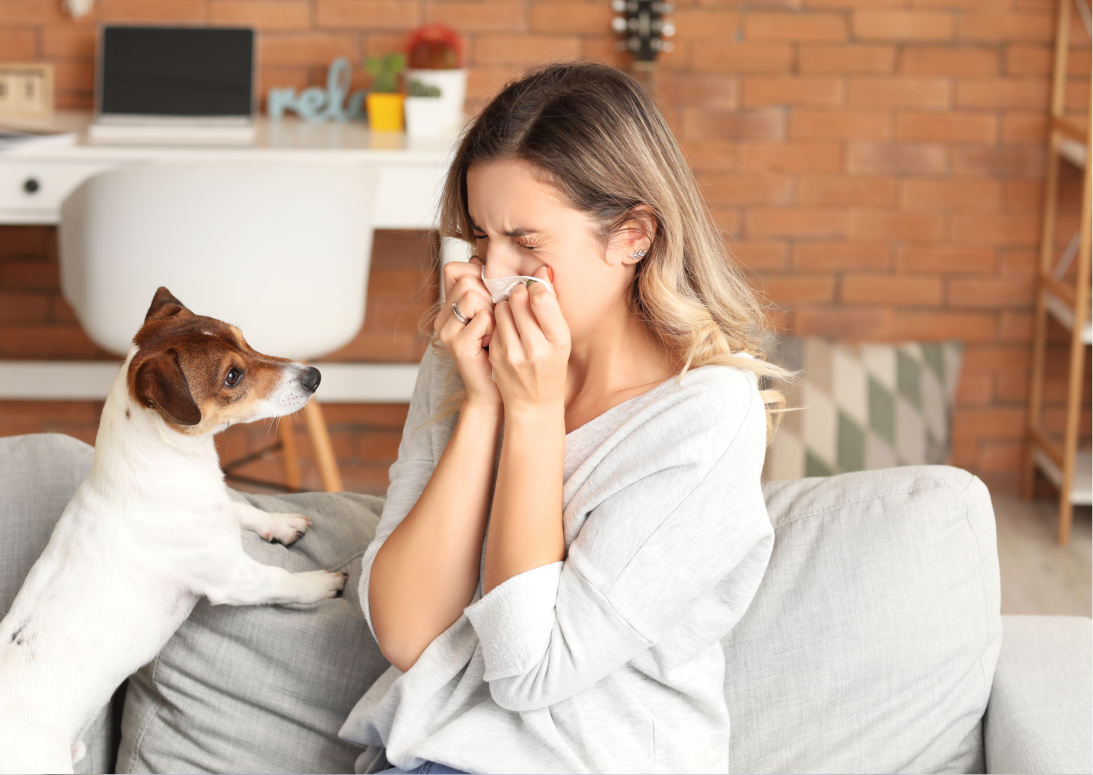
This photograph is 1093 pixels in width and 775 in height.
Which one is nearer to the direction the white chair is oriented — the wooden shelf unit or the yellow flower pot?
the yellow flower pot

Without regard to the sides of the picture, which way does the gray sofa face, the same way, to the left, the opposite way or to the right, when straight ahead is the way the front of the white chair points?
the opposite way

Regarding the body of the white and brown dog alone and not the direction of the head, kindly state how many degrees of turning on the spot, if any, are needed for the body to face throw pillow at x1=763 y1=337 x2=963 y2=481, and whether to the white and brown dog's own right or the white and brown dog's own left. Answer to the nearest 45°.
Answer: approximately 45° to the white and brown dog's own left

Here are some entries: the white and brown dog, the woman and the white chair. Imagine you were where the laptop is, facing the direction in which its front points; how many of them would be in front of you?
3

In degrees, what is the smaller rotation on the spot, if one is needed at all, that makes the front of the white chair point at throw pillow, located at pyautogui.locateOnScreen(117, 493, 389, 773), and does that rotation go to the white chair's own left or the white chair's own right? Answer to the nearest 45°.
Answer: approximately 180°

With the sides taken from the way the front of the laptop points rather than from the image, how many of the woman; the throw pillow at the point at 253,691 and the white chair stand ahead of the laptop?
3

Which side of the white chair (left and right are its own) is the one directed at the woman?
back

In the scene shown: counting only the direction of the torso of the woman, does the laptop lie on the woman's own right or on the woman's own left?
on the woman's own right

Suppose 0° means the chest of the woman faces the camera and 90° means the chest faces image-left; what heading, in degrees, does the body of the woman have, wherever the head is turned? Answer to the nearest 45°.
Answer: approximately 45°

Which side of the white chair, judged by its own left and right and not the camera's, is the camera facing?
back

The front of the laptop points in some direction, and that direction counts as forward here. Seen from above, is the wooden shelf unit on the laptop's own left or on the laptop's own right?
on the laptop's own left
